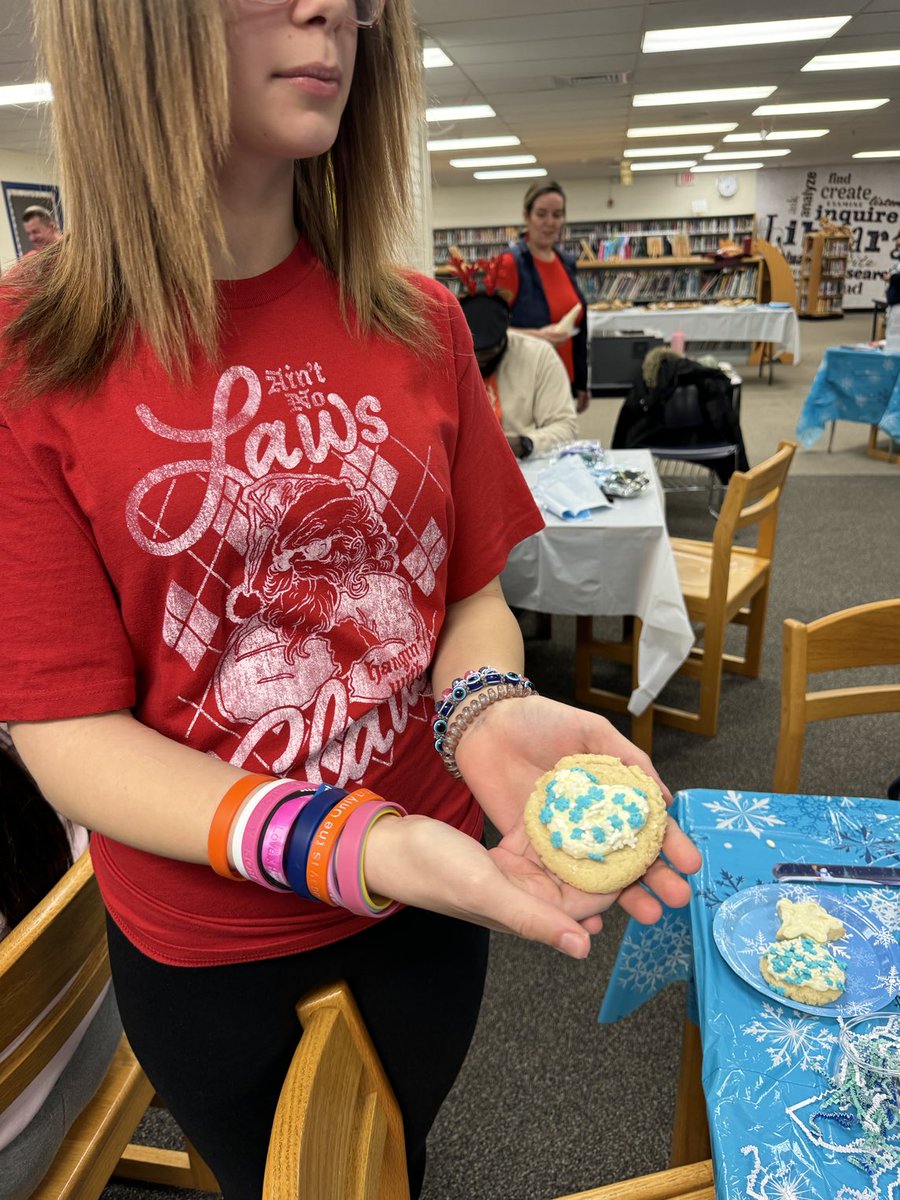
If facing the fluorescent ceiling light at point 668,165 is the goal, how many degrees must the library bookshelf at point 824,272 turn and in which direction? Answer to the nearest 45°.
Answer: approximately 45° to its right

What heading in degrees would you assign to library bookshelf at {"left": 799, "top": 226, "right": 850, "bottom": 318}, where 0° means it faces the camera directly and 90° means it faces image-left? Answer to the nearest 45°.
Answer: approximately 0°

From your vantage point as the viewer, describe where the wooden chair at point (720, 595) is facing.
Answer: facing away from the viewer and to the left of the viewer

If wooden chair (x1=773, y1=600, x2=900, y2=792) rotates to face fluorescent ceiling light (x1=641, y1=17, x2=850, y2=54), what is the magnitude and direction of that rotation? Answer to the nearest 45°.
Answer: approximately 180°

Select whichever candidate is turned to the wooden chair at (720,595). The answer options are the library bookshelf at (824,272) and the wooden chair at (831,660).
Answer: the library bookshelf

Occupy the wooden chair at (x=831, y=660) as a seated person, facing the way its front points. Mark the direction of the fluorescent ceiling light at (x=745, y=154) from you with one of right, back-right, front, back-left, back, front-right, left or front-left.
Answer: back
